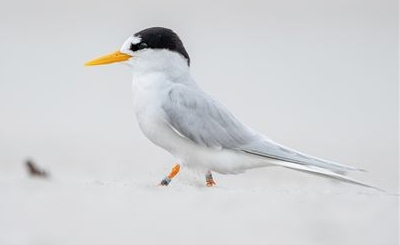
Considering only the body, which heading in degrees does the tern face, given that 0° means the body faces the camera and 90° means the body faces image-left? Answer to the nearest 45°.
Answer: approximately 90°

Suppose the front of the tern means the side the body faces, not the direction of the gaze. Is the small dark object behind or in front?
in front
